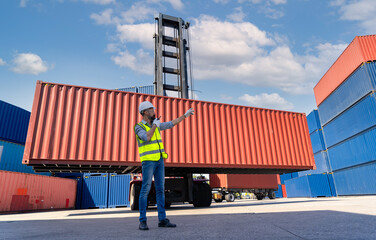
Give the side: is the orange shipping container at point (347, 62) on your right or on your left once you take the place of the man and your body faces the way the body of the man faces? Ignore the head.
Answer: on your left

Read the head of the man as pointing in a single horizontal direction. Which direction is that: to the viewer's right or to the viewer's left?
to the viewer's right

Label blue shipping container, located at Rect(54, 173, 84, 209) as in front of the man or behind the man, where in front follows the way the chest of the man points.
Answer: behind

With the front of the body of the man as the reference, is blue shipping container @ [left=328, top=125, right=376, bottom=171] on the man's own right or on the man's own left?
on the man's own left

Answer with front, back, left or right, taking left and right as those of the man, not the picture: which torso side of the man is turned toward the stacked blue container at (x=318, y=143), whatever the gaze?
left

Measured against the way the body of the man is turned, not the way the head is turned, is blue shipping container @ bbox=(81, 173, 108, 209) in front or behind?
behind

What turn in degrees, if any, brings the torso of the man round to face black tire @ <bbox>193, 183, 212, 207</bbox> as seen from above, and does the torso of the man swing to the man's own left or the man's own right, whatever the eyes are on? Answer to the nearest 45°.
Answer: approximately 135° to the man's own left

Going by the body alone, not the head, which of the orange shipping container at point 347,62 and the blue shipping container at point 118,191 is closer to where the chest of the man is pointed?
the orange shipping container

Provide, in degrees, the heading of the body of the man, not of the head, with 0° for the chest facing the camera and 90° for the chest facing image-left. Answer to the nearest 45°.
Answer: approximately 315°

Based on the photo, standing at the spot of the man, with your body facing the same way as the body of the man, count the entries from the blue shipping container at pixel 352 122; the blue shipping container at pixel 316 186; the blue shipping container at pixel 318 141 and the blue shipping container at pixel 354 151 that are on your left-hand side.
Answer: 4

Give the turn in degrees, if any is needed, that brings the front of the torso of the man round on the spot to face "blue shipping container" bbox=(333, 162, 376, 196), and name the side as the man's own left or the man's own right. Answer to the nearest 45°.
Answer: approximately 90° to the man's own left

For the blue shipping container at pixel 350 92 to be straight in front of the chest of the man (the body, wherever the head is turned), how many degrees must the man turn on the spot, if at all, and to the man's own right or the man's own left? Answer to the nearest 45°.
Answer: approximately 90° to the man's own left

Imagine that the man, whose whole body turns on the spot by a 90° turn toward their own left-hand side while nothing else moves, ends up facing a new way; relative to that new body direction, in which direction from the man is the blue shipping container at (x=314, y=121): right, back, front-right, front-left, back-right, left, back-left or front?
front
